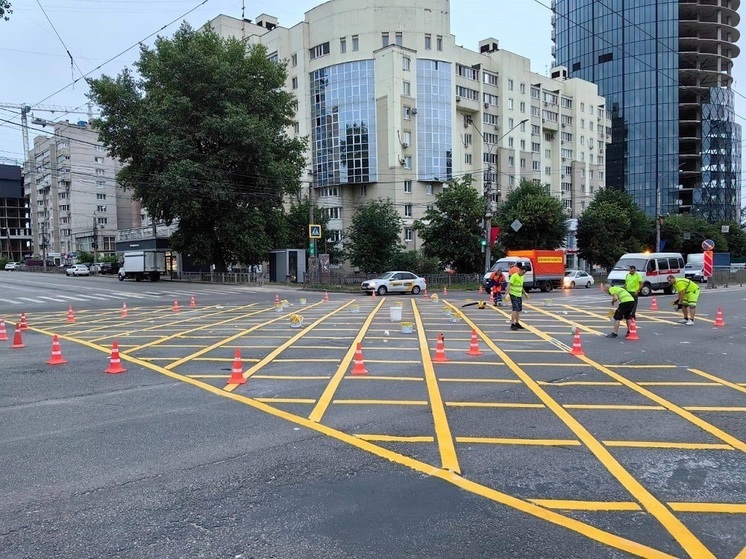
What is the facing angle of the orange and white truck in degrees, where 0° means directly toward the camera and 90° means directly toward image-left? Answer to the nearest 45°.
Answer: approximately 45°

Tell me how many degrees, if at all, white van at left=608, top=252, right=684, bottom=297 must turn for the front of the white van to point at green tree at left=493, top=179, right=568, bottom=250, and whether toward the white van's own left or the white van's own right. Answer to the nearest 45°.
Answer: approximately 90° to the white van's own right

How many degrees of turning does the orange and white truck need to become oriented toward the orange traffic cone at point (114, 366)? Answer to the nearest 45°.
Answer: approximately 45° to its left

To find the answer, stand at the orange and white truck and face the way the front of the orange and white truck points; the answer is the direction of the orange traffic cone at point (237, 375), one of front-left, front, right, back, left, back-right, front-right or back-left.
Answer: front-left

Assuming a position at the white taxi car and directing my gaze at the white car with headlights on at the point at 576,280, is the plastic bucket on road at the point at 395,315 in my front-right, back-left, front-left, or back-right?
back-right

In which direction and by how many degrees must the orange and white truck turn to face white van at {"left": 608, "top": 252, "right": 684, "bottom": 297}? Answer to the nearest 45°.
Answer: approximately 135° to its left

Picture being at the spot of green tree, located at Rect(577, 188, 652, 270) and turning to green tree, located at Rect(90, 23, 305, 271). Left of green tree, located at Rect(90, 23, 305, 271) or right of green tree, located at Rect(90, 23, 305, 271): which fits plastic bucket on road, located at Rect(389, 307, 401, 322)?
left

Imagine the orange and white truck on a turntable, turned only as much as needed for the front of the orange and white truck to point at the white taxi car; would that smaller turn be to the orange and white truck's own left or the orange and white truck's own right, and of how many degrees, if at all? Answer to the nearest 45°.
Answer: approximately 45° to the orange and white truck's own right
